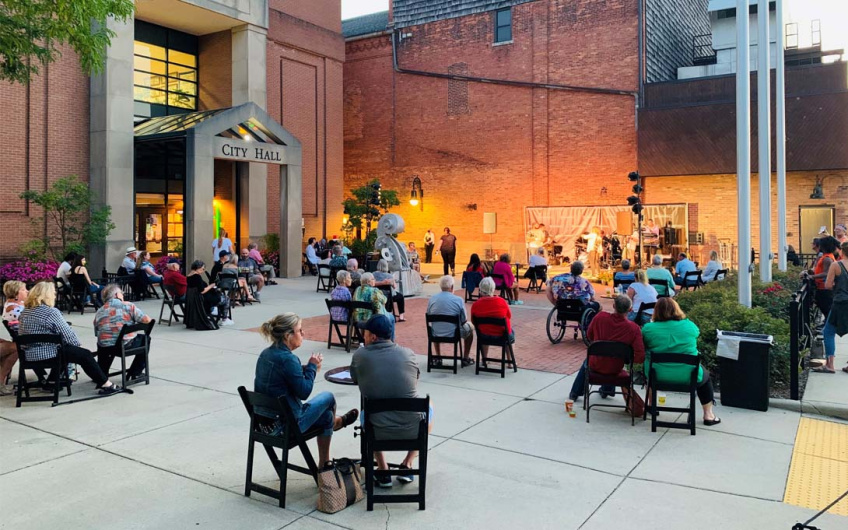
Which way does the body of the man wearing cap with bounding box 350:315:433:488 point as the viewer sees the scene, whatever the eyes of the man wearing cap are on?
away from the camera

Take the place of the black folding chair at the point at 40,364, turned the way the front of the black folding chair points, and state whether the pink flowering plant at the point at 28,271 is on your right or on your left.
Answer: on your left

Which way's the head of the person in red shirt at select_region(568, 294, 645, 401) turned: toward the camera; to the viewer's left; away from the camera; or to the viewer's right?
away from the camera

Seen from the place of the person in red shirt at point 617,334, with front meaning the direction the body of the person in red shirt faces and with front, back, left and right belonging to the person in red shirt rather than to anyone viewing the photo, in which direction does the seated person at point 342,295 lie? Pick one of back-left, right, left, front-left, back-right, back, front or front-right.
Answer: front-left

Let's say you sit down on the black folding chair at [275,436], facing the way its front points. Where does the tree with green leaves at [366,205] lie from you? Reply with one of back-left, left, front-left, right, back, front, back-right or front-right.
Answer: front-left

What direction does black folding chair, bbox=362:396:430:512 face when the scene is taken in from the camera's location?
facing away from the viewer

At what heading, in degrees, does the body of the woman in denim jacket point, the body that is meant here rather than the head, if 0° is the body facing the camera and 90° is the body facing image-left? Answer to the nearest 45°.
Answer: approximately 225°

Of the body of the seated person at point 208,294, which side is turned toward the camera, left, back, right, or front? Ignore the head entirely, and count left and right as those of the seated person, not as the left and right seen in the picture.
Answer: right

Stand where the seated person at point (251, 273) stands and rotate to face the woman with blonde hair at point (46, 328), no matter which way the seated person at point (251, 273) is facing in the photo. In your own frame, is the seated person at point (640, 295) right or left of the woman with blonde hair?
left

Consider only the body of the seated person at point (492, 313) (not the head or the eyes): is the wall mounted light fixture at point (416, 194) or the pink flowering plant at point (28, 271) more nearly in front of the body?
the wall mounted light fixture

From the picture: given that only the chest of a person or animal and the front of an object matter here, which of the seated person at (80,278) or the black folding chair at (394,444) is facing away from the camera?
the black folding chair

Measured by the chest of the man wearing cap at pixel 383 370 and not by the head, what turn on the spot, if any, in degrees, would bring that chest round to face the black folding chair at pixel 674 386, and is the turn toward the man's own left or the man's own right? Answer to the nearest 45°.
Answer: approximately 45° to the man's own right

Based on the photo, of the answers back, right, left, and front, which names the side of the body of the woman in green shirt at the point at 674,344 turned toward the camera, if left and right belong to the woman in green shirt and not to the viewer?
back

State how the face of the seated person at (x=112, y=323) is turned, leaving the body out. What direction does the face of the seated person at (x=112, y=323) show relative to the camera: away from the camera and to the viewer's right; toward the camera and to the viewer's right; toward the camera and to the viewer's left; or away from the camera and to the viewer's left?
away from the camera and to the viewer's right
